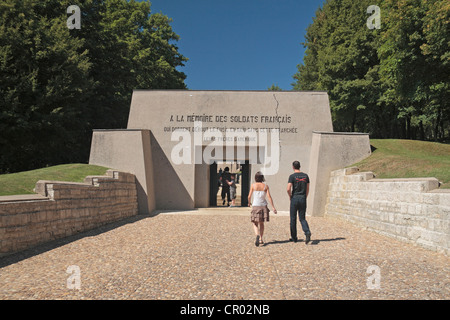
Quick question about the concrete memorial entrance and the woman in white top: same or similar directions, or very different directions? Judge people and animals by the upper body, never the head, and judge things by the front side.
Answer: very different directions

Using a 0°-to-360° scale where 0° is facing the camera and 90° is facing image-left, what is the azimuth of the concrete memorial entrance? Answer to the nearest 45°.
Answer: approximately 0°

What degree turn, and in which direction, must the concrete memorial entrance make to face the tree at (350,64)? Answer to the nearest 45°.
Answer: approximately 135° to its left

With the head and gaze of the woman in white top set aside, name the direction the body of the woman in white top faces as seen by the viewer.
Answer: away from the camera

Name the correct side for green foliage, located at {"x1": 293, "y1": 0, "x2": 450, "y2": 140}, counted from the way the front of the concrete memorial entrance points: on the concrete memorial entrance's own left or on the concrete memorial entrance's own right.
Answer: on the concrete memorial entrance's own left

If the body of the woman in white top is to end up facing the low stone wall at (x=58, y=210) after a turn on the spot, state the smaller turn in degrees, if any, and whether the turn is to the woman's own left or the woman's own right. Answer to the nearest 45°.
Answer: approximately 90° to the woman's own left

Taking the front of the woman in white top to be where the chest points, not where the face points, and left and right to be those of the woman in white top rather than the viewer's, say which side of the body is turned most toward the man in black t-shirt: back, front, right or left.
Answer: right

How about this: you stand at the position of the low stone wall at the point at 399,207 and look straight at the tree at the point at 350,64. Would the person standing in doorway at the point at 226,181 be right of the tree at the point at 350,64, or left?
left

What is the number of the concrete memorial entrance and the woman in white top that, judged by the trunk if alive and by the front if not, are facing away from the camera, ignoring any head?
1
